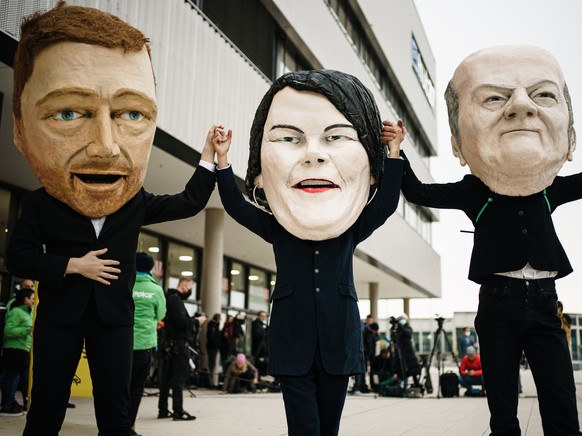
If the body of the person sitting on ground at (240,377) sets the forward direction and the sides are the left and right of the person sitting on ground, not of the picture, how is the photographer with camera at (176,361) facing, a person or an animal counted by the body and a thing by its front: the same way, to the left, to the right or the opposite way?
to the left

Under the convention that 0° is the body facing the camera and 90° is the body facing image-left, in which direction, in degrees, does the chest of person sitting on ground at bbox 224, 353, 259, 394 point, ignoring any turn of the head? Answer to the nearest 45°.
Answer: approximately 0°

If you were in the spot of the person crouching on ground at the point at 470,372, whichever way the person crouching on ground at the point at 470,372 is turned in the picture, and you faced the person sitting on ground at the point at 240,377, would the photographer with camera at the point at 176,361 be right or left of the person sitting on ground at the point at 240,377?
left

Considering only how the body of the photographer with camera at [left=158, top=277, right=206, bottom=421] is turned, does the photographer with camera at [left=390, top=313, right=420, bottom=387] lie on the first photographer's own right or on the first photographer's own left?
on the first photographer's own left

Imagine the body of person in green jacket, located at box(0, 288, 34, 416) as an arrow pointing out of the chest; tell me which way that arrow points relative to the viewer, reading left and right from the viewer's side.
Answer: facing to the right of the viewer

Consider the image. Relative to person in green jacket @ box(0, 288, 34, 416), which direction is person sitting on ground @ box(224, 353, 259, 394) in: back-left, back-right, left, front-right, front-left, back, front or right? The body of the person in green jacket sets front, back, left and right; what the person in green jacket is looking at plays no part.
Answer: front-left

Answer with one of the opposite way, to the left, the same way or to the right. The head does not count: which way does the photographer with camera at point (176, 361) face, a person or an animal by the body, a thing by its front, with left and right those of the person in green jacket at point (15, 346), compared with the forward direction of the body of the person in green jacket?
the same way

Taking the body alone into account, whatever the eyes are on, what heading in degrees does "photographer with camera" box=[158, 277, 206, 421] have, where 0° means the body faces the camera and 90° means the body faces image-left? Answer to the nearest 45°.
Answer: approximately 270°

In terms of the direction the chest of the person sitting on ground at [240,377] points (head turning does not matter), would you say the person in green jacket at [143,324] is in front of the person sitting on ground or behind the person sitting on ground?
in front

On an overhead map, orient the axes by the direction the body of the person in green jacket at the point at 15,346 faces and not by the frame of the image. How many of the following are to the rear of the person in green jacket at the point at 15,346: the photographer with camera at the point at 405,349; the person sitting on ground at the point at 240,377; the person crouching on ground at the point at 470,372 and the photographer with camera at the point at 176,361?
0

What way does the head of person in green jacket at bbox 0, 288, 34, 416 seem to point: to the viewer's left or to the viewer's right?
to the viewer's right
